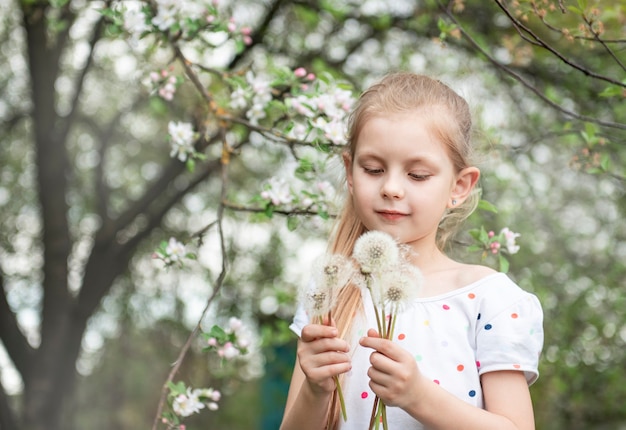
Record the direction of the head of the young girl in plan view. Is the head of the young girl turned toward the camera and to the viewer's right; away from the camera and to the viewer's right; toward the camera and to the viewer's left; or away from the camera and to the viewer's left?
toward the camera and to the viewer's left

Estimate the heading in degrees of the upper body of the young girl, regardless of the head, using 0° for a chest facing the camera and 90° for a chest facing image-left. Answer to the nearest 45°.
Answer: approximately 45°
